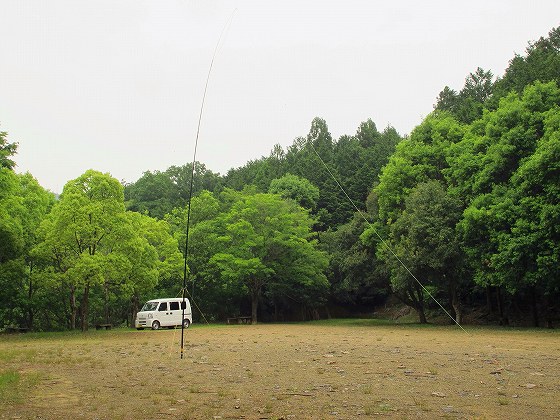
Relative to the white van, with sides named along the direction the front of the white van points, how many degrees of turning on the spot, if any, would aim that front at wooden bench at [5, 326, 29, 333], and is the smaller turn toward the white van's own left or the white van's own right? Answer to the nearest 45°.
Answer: approximately 45° to the white van's own right

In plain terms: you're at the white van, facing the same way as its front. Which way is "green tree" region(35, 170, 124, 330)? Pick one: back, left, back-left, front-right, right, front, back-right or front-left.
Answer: front

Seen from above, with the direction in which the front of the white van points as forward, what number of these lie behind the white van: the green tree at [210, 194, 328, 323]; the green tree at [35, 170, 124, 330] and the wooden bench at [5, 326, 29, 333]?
1

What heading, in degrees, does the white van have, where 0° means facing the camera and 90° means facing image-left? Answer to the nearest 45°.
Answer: approximately 45°

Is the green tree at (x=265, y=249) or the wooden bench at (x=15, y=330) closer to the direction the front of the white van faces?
the wooden bench

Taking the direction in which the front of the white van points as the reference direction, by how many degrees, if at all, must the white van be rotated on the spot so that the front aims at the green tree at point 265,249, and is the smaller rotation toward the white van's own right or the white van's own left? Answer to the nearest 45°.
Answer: approximately 180°
